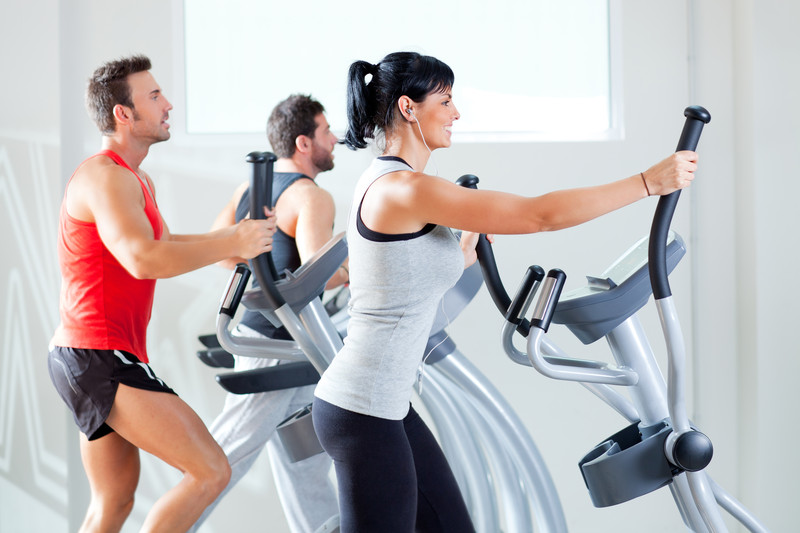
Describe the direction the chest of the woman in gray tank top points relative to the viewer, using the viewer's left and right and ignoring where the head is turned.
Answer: facing to the right of the viewer

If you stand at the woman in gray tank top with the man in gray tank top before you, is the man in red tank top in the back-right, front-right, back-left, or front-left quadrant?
front-left

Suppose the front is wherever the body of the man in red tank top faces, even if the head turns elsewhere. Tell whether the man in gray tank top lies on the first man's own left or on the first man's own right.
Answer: on the first man's own left

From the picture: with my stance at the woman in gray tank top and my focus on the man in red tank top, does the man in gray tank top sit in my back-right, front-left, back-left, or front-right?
front-right

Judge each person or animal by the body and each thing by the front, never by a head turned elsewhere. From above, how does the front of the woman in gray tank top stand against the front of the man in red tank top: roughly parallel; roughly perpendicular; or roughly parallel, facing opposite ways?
roughly parallel

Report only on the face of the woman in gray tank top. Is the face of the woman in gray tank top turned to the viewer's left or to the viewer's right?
to the viewer's right

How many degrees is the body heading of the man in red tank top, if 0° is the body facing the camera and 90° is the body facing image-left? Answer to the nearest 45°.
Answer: approximately 270°

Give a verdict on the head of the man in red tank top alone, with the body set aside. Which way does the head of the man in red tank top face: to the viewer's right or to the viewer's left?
to the viewer's right

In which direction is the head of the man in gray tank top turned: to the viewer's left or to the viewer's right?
to the viewer's right

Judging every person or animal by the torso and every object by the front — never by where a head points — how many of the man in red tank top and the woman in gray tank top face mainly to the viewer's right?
2

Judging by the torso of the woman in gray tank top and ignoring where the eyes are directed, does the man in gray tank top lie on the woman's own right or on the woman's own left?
on the woman's own left
